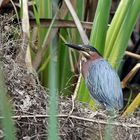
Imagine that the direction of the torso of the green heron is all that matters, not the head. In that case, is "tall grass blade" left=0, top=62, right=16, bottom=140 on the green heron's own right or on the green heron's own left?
on the green heron's own left

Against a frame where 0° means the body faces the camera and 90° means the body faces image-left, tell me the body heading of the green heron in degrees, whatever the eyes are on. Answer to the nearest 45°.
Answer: approximately 90°
